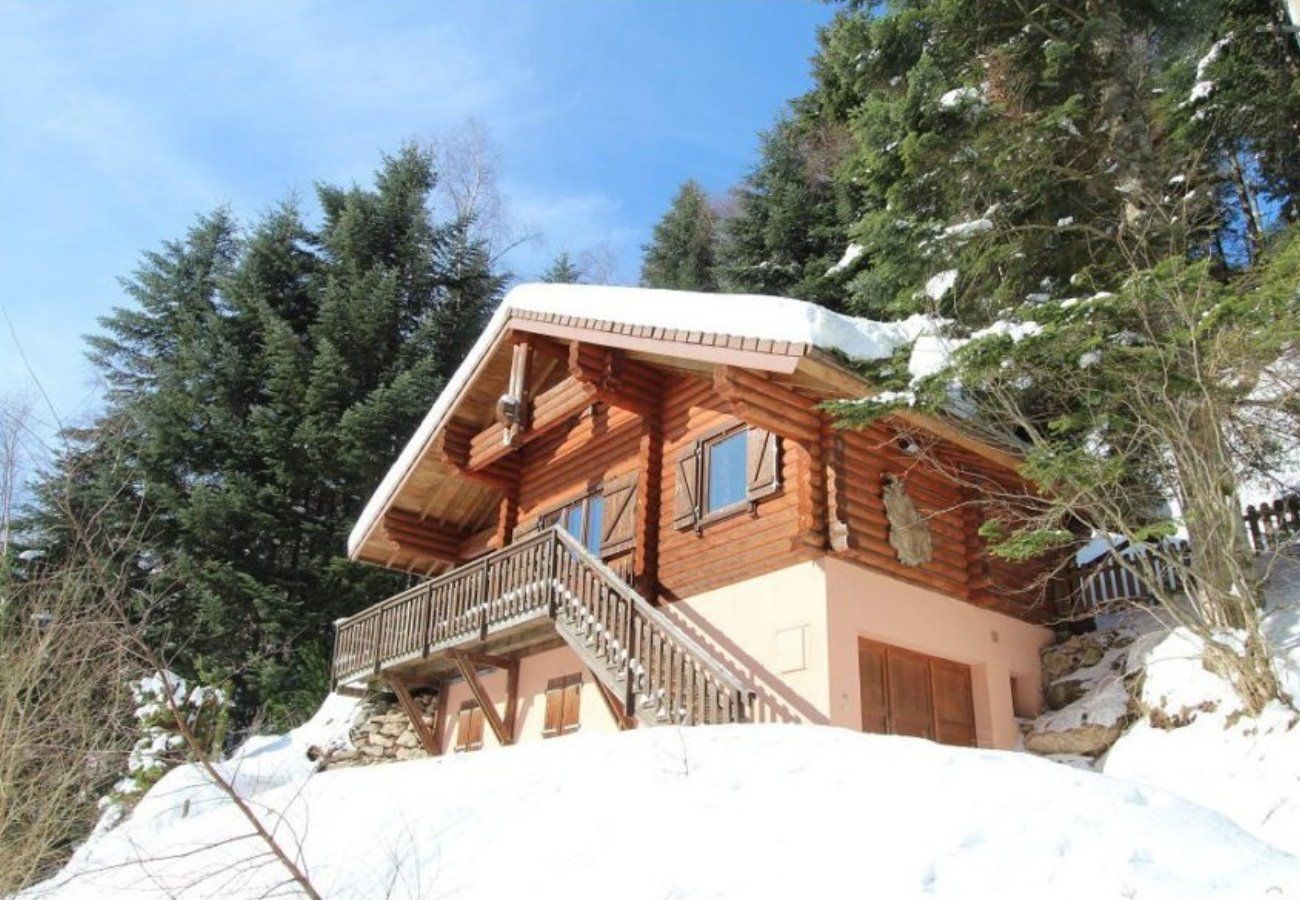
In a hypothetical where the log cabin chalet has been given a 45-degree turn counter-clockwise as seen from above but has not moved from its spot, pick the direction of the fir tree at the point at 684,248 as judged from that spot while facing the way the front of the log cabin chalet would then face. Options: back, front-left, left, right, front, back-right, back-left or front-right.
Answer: back

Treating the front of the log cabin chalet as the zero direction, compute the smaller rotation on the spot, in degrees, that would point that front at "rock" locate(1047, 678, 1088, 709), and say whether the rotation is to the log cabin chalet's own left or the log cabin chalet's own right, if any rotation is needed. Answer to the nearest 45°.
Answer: approximately 135° to the log cabin chalet's own left

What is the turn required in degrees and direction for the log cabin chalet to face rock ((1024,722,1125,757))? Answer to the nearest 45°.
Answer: approximately 135° to its left

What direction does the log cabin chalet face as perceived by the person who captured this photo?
facing the viewer and to the left of the viewer

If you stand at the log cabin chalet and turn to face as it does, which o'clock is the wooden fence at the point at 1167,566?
The wooden fence is roughly at 7 o'clock from the log cabin chalet.

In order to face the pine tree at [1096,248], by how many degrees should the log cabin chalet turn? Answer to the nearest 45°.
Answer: approximately 135° to its left

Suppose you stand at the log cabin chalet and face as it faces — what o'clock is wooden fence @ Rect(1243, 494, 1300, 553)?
The wooden fence is roughly at 7 o'clock from the log cabin chalet.

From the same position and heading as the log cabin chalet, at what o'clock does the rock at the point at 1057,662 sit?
The rock is roughly at 7 o'clock from the log cabin chalet.

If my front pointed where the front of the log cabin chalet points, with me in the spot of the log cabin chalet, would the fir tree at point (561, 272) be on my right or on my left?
on my right

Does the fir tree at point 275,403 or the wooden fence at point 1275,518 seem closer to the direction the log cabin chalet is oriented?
the fir tree

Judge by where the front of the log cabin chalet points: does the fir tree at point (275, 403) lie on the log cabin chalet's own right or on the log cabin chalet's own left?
on the log cabin chalet's own right
